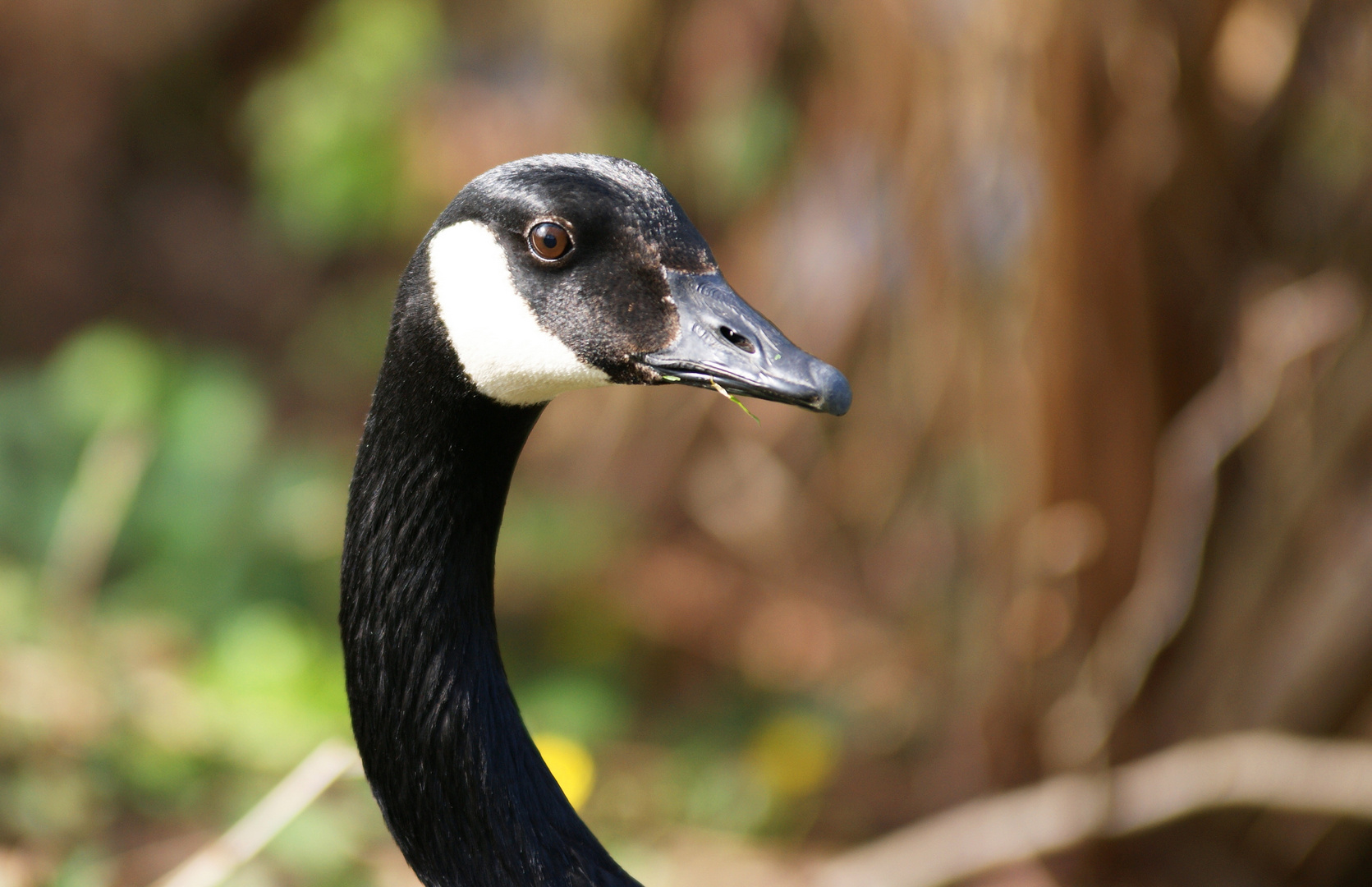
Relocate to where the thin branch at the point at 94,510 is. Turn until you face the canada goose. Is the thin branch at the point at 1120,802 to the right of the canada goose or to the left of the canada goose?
left
